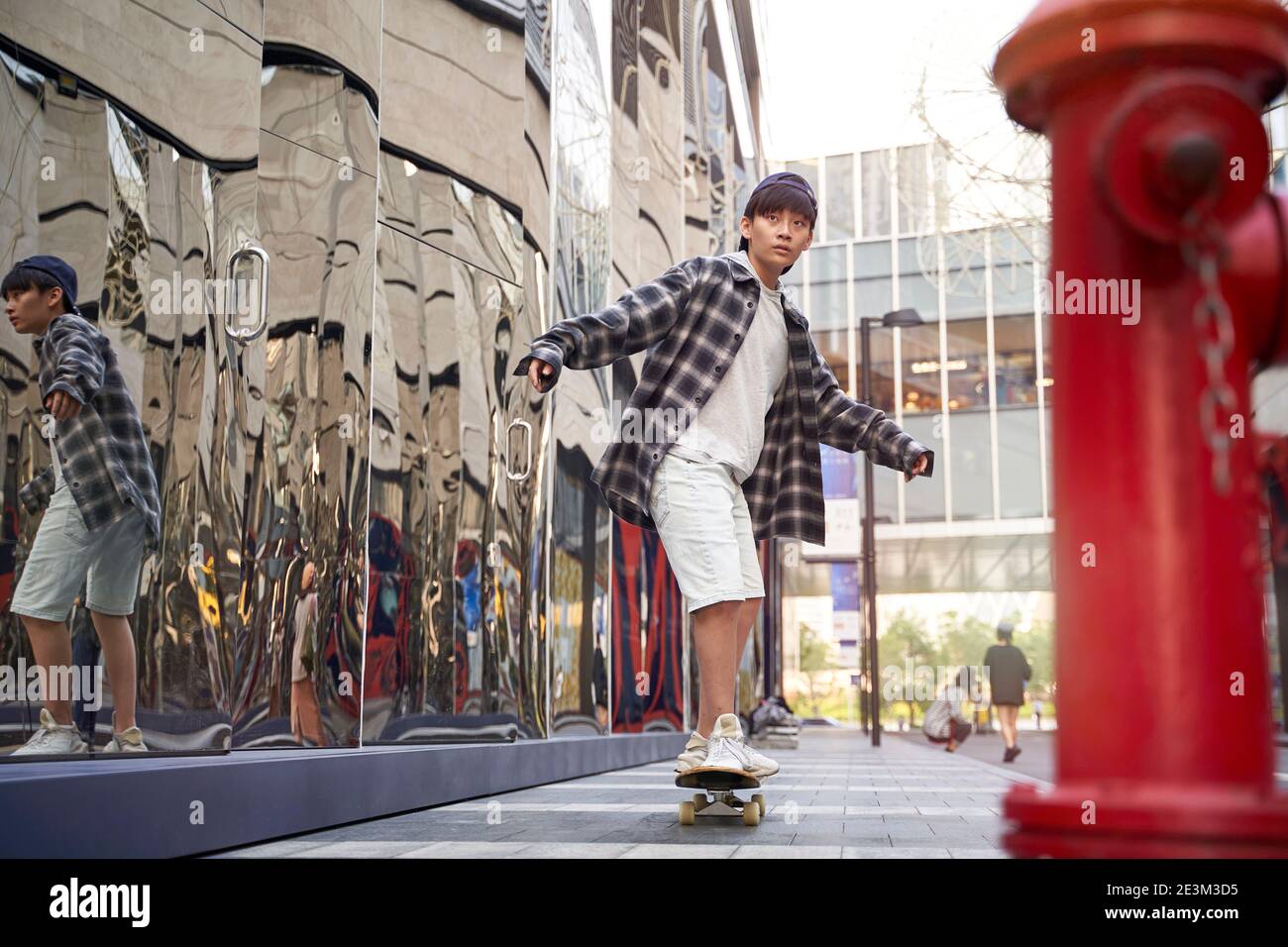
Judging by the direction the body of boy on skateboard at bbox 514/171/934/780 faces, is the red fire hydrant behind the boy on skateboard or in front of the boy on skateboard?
in front

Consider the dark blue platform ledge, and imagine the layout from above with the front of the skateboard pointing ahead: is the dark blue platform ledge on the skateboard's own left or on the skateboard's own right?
on the skateboard's own right

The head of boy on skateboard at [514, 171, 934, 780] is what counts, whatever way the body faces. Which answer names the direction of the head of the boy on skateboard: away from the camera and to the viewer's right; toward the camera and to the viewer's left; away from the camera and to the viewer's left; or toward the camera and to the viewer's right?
toward the camera and to the viewer's right

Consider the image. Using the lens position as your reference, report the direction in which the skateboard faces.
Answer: facing the viewer
